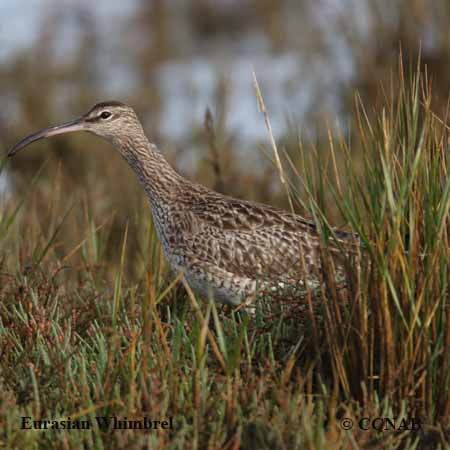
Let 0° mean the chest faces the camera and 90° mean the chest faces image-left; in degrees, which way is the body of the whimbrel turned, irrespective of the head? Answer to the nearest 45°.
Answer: approximately 90°
